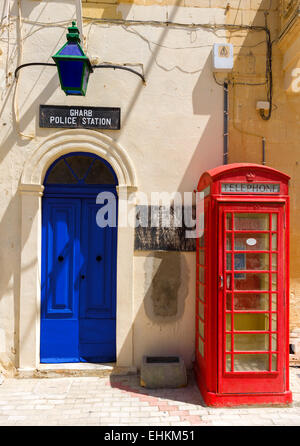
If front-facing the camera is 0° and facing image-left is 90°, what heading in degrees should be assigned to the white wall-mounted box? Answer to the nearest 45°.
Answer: approximately 0°

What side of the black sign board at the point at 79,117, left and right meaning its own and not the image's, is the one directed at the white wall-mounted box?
left

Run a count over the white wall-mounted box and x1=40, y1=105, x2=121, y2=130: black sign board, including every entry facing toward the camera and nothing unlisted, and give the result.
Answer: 2

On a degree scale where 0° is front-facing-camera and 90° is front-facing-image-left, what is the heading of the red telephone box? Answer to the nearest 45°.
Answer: approximately 0°

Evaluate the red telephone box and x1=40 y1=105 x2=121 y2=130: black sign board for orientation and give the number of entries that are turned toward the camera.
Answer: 2

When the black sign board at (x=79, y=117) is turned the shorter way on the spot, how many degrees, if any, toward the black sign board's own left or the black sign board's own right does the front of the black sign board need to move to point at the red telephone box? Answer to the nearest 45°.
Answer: approximately 45° to the black sign board's own left

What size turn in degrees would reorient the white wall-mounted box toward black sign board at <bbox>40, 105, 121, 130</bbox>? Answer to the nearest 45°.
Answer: approximately 90° to its right
